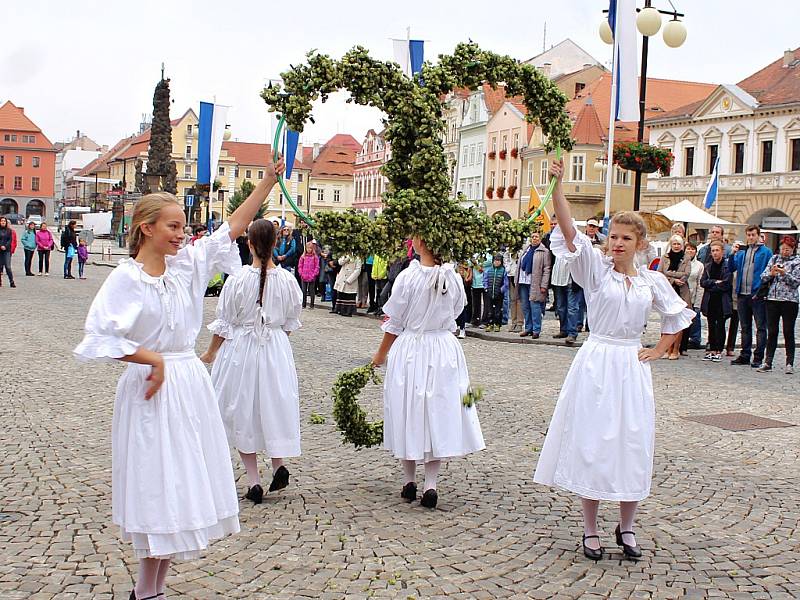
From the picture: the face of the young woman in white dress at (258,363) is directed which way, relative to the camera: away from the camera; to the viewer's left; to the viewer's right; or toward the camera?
away from the camera

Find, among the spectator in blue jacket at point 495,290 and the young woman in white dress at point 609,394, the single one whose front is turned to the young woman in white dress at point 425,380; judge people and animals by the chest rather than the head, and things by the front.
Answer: the spectator in blue jacket

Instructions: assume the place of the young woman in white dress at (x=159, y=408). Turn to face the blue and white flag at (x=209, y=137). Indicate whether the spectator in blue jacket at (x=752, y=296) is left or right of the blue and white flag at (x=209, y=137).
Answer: right

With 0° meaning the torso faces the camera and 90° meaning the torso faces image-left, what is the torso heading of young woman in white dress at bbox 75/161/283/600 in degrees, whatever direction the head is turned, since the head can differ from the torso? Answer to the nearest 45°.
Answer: approximately 315°

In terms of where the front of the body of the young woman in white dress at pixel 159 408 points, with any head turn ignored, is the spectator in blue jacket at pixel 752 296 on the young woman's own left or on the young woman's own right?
on the young woman's own left

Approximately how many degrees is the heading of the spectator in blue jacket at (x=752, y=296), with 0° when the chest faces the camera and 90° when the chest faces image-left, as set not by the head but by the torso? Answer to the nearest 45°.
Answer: approximately 45°

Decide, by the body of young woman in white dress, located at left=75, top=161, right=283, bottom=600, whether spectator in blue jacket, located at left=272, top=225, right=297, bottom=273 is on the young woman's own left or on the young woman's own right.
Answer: on the young woman's own left

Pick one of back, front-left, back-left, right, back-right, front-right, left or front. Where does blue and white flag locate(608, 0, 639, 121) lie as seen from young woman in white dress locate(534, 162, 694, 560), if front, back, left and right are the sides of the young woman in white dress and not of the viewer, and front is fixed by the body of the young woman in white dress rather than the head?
back

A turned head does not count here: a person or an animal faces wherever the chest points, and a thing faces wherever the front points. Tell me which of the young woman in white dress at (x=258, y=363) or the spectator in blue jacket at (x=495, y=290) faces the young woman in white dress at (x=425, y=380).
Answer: the spectator in blue jacket

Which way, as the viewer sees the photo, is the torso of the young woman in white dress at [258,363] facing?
away from the camera

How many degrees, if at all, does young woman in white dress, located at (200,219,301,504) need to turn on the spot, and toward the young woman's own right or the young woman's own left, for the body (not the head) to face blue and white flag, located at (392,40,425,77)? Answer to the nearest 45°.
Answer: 0° — they already face it

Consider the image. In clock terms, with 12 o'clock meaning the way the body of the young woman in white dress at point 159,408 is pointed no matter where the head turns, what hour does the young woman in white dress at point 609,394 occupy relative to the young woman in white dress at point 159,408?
the young woman in white dress at point 609,394 is roughly at 10 o'clock from the young woman in white dress at point 159,408.
